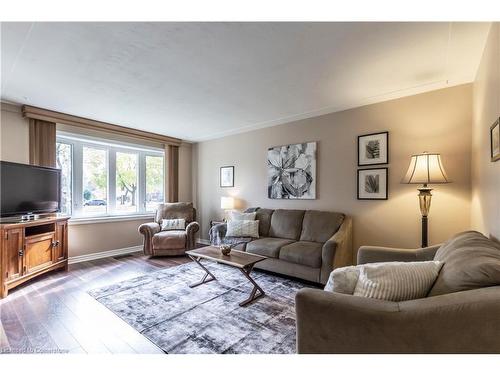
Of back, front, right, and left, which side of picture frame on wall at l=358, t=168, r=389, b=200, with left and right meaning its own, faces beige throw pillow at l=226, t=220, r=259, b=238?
right

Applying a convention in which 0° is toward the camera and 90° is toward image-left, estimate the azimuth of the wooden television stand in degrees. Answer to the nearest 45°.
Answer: approximately 315°

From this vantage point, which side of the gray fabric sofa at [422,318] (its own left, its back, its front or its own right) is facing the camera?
left

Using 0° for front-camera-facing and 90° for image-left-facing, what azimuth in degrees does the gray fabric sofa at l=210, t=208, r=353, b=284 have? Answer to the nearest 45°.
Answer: approximately 45°

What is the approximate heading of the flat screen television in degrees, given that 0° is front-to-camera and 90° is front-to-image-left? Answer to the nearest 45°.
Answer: approximately 315°

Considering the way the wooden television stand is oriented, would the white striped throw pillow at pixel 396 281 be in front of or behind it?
in front

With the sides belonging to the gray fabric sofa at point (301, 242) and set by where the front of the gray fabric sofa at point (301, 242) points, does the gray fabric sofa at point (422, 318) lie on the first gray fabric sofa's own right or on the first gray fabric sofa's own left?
on the first gray fabric sofa's own left

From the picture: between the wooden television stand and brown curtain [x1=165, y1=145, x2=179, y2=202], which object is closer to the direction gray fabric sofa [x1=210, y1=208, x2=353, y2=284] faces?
the wooden television stand

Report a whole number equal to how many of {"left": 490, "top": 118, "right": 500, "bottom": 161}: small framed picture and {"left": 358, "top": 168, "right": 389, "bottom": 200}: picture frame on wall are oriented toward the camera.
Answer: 1

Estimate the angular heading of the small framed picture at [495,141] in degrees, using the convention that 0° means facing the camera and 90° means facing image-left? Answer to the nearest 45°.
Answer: approximately 90°

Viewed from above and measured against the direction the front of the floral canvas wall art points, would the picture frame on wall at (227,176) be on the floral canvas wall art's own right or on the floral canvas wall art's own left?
on the floral canvas wall art's own right

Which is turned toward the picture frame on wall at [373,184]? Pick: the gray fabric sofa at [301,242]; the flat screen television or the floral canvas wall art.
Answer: the flat screen television
